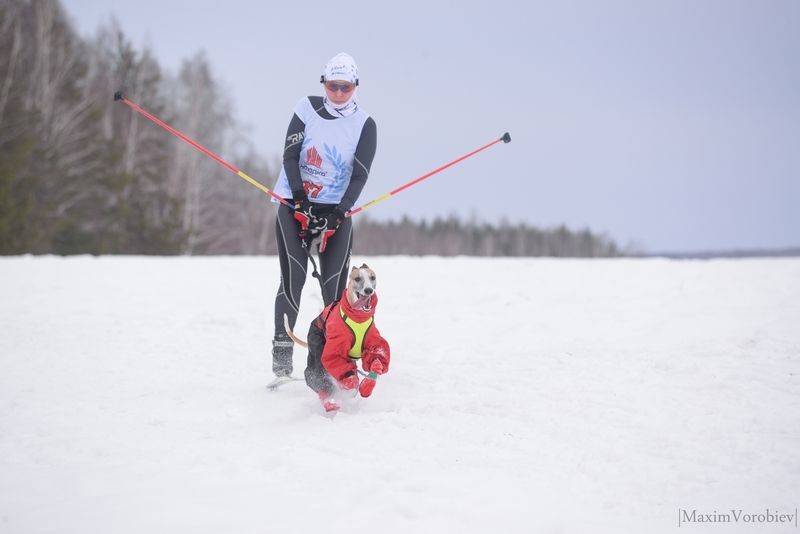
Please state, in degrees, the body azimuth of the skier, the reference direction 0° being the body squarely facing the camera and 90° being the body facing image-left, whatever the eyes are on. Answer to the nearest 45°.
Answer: approximately 0°

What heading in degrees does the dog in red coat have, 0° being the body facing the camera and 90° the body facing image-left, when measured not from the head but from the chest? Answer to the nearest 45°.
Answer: approximately 315°
